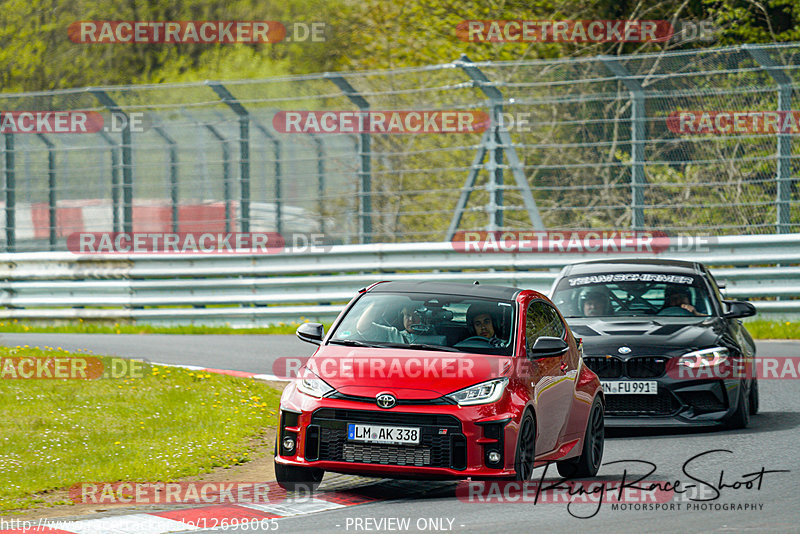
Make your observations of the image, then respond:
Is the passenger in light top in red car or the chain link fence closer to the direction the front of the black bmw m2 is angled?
the passenger in light top in red car

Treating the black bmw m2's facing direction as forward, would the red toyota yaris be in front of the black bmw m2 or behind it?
in front

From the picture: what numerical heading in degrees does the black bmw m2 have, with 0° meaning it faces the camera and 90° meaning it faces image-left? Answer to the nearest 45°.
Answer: approximately 0°

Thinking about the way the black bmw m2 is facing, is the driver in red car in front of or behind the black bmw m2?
in front
